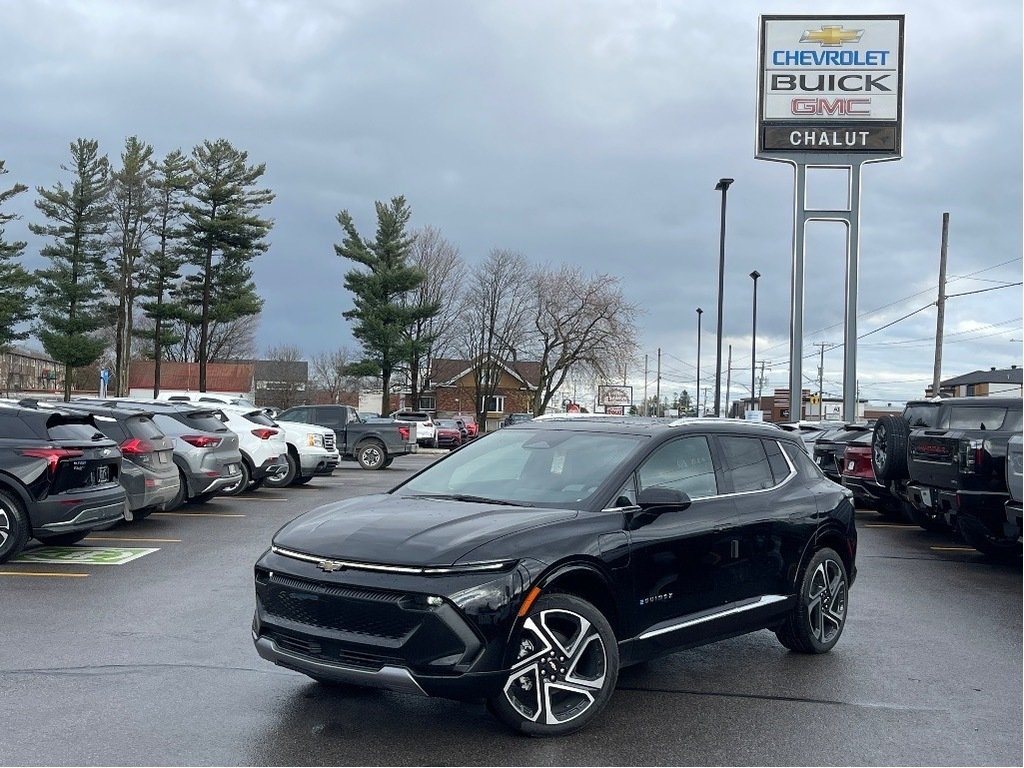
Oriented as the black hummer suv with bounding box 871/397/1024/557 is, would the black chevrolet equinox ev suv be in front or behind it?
behind

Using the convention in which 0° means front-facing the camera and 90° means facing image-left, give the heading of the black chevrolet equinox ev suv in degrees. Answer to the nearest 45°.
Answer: approximately 45°

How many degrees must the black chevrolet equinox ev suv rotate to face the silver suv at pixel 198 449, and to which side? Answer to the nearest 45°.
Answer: approximately 90° to its right

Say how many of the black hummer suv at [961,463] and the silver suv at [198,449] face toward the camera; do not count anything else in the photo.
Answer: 0

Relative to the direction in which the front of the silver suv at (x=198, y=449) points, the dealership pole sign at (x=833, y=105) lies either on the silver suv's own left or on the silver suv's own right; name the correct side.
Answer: on the silver suv's own right

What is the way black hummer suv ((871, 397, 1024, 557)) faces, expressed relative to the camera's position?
facing away from the viewer and to the right of the viewer

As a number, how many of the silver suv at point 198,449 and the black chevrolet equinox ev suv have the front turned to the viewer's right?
0

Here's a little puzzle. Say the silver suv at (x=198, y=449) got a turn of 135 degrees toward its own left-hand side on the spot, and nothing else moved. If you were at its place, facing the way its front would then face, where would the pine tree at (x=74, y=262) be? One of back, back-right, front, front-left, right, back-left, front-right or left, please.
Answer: back

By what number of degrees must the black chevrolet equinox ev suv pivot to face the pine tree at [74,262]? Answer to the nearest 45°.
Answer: approximately 90° to its right
